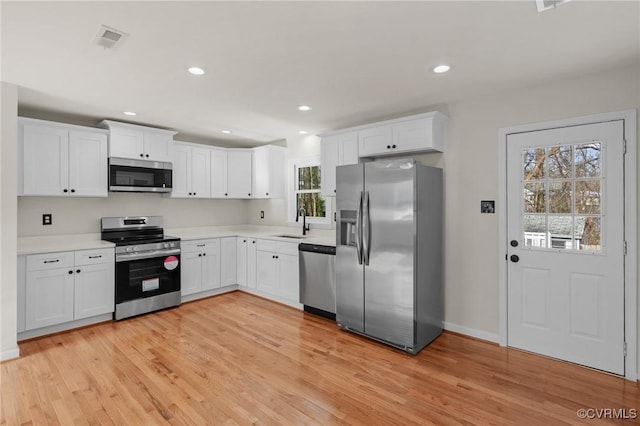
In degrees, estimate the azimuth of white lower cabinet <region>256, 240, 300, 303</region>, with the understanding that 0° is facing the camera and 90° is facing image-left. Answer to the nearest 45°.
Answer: approximately 45°

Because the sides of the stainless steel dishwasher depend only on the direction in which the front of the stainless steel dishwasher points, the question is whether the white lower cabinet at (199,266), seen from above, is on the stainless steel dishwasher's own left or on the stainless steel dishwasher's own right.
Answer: on the stainless steel dishwasher's own right

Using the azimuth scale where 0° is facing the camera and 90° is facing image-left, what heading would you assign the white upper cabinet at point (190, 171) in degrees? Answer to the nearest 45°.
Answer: approximately 315°

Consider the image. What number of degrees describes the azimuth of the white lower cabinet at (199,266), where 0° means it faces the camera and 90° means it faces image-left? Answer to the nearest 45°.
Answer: approximately 315°

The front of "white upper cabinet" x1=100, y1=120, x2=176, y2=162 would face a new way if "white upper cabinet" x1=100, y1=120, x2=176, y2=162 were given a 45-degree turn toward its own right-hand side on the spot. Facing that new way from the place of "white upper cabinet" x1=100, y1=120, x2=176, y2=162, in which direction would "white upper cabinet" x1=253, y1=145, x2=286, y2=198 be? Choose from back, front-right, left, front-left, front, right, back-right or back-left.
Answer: left

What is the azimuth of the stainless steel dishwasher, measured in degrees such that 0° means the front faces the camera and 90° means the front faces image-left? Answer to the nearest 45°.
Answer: approximately 45°

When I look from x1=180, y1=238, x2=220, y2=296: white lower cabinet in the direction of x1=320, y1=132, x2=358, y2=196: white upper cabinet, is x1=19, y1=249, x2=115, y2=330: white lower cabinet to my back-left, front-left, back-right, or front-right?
back-right

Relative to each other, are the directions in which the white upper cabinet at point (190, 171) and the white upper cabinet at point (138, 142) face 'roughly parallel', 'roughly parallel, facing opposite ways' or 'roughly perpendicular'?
roughly parallel

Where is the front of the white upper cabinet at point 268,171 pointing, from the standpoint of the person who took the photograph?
facing the viewer and to the left of the viewer

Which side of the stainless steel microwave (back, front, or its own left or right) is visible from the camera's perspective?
front
